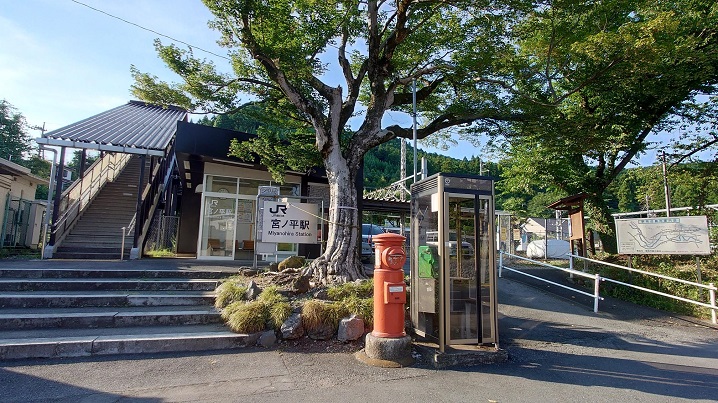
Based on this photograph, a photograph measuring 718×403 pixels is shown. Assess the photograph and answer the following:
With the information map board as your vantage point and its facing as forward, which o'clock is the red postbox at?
The red postbox is roughly at 1 o'clock from the information map board.

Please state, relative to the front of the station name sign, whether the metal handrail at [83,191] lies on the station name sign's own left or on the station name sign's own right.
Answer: on the station name sign's own right

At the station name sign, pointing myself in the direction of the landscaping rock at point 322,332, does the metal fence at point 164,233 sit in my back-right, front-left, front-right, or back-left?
back-right

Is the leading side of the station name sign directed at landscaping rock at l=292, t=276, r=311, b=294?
yes

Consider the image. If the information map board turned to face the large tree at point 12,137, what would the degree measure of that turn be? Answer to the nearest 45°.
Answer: approximately 90° to its right

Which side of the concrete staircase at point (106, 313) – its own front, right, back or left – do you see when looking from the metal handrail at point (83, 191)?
back

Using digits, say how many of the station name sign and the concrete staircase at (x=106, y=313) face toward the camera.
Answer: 2

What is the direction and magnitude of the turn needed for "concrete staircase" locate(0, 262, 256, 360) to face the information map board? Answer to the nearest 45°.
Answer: approximately 90° to its left

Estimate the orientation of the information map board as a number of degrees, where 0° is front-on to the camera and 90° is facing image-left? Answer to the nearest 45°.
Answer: approximately 0°

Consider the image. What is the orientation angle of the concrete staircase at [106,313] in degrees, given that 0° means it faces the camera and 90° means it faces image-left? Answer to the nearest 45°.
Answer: approximately 0°
